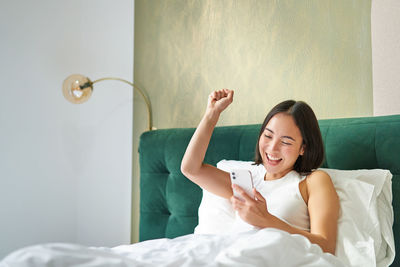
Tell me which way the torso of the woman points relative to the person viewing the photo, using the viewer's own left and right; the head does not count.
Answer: facing the viewer and to the left of the viewer

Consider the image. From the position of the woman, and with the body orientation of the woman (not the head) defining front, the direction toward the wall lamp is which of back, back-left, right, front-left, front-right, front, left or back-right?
right
